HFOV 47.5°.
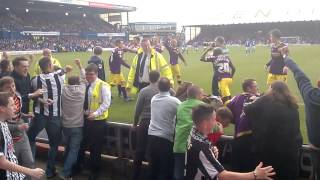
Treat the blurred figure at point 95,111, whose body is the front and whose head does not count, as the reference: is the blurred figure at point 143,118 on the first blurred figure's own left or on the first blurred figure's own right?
on the first blurred figure's own left

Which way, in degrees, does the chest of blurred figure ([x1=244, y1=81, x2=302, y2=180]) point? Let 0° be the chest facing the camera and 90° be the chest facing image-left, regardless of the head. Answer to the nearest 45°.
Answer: approximately 180°

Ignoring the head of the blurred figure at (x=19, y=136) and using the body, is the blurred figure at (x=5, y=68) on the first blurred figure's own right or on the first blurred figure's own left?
on the first blurred figure's own left

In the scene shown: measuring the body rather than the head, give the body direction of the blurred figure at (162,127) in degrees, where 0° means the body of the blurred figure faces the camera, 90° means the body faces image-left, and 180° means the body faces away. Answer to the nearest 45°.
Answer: approximately 180°

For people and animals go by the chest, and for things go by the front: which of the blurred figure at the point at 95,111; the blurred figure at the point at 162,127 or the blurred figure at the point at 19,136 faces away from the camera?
the blurred figure at the point at 162,127

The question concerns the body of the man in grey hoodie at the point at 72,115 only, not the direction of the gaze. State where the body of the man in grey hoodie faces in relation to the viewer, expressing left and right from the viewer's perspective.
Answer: facing away from the viewer

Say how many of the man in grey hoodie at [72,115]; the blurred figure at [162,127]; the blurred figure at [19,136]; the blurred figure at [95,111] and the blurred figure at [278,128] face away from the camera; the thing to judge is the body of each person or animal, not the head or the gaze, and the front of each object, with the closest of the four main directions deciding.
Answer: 3

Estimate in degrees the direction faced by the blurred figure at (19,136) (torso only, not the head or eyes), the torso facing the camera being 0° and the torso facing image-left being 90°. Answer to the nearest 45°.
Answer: approximately 270°
